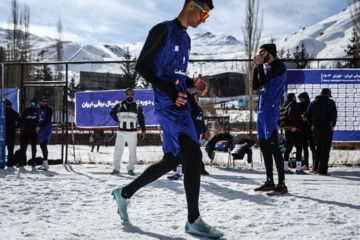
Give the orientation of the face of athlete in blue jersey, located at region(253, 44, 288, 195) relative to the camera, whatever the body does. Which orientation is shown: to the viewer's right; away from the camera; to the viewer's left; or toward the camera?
to the viewer's left

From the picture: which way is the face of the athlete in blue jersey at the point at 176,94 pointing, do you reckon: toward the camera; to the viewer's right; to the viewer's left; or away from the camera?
to the viewer's right

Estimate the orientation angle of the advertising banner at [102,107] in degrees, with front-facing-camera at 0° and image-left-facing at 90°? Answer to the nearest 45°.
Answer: approximately 0°

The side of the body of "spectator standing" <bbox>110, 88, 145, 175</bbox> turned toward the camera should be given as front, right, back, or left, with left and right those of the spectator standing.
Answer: front

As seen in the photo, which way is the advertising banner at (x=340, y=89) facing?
toward the camera

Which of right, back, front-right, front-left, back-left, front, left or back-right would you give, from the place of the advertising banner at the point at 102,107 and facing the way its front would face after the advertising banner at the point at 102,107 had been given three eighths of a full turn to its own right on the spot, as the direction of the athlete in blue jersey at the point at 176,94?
back-left

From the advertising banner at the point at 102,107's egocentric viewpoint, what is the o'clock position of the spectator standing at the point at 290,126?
The spectator standing is roughly at 10 o'clock from the advertising banner.

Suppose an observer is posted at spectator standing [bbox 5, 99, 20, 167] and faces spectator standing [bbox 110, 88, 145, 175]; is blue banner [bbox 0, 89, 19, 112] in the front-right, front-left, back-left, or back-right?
back-left

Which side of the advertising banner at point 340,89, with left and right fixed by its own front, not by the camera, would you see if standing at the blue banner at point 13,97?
right

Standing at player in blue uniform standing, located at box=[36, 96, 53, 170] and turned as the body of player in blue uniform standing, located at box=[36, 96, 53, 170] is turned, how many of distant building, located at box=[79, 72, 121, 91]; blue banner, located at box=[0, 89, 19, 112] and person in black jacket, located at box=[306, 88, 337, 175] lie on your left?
1

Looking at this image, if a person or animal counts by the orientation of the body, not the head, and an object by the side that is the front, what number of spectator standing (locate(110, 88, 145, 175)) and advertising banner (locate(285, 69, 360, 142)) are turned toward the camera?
2

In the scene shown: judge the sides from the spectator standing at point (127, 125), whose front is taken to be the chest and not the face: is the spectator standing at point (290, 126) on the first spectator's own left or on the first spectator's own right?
on the first spectator's own left
